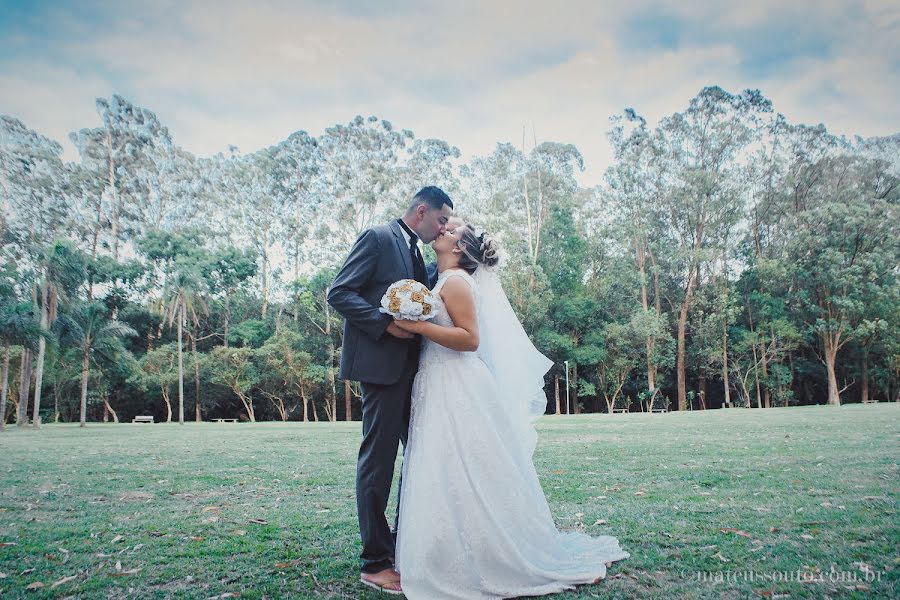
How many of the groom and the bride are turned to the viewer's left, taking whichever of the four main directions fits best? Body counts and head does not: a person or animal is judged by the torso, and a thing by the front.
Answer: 1

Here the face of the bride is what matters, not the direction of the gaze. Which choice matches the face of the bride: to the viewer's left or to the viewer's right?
to the viewer's left

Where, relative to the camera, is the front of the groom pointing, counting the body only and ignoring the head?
to the viewer's right

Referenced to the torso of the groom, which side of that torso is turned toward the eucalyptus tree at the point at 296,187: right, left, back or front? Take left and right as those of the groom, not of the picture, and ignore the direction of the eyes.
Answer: left

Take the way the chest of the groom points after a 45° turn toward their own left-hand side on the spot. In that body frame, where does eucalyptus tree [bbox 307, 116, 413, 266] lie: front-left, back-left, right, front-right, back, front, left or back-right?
front-left

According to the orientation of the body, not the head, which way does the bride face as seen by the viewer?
to the viewer's left

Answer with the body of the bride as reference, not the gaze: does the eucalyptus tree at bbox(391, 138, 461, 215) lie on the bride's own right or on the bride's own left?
on the bride's own right

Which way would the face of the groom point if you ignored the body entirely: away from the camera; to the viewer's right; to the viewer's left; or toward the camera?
to the viewer's right

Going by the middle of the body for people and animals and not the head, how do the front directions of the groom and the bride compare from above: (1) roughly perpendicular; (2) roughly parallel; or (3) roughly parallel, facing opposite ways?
roughly parallel, facing opposite ways
